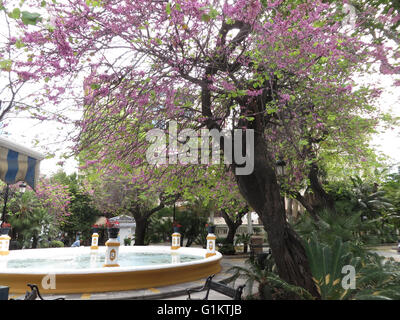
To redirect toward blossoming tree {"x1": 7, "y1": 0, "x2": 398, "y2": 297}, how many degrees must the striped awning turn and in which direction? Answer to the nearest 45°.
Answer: approximately 45° to its left

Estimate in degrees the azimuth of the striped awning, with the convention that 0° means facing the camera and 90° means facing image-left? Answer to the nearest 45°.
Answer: approximately 315°

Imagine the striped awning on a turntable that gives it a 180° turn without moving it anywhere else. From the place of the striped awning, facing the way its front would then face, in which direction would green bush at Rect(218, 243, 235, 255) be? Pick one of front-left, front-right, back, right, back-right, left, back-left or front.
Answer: right
